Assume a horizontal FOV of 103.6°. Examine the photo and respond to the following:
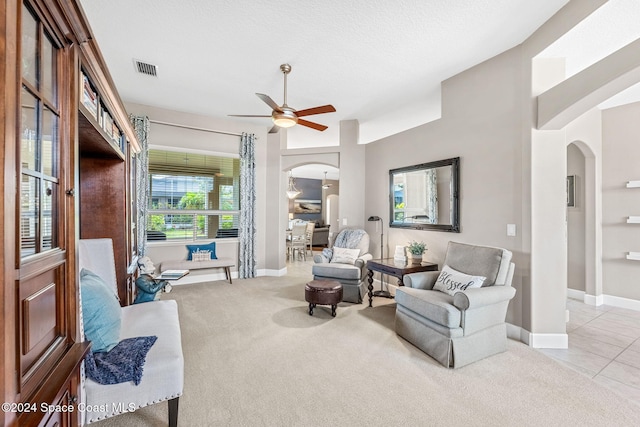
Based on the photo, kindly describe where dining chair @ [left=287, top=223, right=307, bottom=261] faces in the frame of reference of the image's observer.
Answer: facing away from the viewer and to the left of the viewer

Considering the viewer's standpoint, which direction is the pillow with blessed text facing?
facing the viewer and to the left of the viewer

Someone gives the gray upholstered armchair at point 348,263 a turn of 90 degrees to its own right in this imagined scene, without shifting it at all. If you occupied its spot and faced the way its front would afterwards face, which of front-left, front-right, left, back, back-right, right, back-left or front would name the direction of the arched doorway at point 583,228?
back-right

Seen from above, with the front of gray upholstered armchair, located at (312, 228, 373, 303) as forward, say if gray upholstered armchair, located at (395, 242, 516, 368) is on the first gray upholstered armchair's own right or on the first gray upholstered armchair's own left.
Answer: on the first gray upholstered armchair's own left

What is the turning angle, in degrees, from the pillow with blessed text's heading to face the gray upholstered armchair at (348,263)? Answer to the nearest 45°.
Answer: approximately 90° to its right

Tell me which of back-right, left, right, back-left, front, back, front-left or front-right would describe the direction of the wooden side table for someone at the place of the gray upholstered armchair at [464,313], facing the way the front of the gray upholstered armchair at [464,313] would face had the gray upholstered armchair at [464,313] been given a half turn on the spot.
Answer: left

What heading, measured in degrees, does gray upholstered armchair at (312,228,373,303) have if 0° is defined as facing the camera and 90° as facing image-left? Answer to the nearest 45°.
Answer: approximately 45°

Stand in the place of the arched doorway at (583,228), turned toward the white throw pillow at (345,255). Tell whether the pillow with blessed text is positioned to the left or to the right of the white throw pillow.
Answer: left

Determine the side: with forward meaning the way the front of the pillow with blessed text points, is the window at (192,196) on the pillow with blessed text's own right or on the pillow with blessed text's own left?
on the pillow with blessed text's own right

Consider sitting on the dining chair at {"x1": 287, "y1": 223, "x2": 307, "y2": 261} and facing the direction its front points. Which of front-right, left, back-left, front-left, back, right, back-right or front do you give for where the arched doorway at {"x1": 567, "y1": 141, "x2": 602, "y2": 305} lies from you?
back

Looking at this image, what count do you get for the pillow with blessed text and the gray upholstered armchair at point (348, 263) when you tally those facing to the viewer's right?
0

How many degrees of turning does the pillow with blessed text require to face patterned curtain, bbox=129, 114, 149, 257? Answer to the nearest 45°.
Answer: approximately 45° to its right

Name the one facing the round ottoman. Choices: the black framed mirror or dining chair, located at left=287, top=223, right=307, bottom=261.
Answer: the black framed mirror

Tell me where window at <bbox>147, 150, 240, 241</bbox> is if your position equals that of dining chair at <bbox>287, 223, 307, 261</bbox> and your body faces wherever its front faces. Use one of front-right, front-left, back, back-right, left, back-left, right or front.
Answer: left
